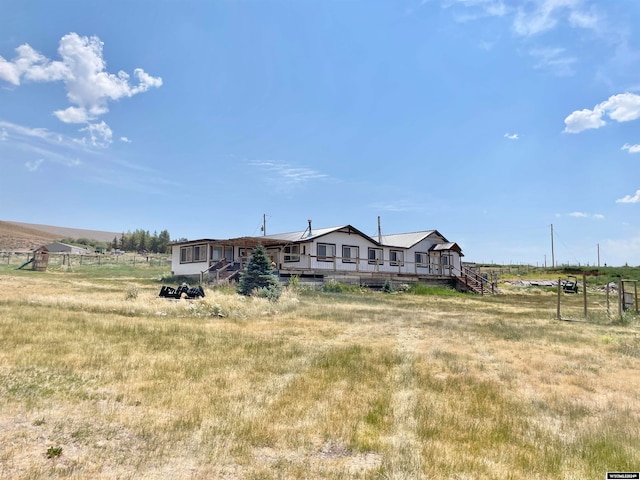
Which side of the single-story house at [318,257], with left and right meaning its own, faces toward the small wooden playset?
right

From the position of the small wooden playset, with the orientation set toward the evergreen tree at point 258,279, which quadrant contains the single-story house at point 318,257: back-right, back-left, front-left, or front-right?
front-left

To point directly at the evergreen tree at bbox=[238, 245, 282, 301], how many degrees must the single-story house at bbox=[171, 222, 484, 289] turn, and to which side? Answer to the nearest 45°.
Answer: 0° — it already faces it

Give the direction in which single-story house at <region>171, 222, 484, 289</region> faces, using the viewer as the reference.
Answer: facing the viewer

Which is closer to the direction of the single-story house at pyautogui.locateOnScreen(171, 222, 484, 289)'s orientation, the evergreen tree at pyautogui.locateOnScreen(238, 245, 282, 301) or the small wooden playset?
the evergreen tree

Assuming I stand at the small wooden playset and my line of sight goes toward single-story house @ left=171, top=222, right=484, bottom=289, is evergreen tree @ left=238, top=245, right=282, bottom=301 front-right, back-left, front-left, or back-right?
front-right
